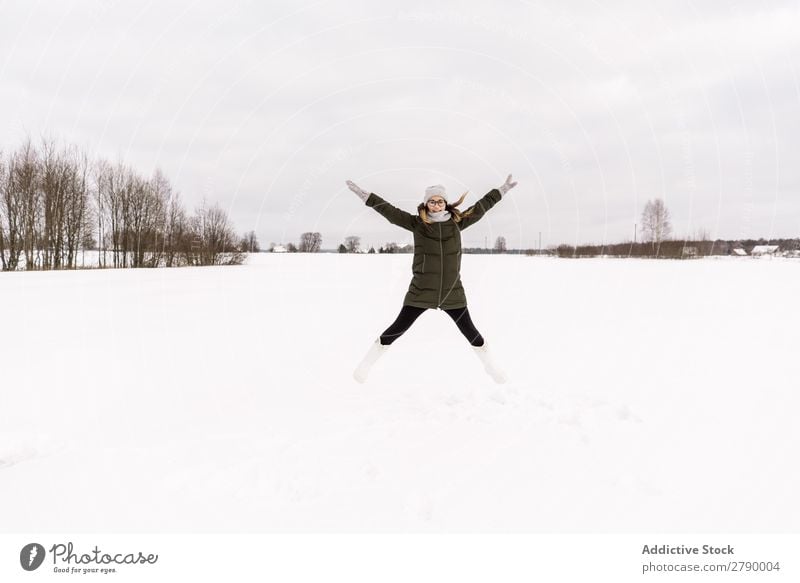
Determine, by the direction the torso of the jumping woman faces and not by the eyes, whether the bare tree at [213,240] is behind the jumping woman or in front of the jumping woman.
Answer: behind

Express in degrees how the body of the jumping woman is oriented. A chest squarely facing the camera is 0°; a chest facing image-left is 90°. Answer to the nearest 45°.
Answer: approximately 0°
